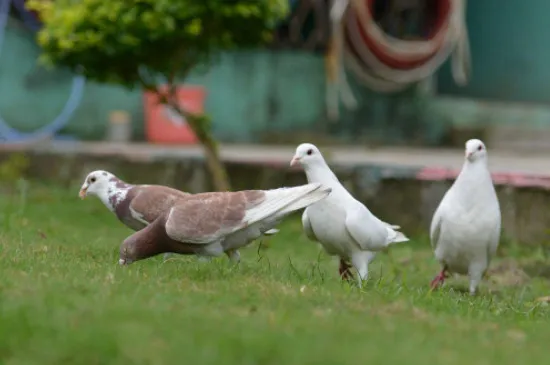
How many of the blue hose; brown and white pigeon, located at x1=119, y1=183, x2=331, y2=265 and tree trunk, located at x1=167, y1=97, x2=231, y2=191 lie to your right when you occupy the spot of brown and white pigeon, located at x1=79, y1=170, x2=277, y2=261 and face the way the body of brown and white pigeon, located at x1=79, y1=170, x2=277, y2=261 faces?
2

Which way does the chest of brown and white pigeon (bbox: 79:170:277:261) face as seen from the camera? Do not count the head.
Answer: to the viewer's left

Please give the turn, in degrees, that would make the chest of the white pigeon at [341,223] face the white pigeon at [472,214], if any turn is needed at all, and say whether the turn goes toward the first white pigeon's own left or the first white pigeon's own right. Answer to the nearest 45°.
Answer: approximately 180°

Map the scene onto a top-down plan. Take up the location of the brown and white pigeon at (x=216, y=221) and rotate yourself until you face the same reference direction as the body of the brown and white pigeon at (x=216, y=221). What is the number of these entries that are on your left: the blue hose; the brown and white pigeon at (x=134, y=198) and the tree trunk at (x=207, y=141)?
0

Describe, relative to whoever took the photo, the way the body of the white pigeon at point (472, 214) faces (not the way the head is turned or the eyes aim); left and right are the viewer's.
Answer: facing the viewer

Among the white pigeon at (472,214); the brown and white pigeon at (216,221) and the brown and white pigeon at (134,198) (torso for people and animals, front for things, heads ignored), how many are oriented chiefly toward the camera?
1

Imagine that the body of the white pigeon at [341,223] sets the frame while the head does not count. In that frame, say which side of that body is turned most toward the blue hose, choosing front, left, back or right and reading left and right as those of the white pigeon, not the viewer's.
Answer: right

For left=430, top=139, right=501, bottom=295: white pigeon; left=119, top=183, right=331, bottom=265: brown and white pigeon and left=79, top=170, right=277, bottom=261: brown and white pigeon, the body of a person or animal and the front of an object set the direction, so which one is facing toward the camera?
the white pigeon

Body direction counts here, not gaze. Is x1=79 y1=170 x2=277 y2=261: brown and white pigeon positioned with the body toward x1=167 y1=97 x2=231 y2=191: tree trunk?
no

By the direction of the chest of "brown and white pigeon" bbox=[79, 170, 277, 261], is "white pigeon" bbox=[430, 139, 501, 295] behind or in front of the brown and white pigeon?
behind

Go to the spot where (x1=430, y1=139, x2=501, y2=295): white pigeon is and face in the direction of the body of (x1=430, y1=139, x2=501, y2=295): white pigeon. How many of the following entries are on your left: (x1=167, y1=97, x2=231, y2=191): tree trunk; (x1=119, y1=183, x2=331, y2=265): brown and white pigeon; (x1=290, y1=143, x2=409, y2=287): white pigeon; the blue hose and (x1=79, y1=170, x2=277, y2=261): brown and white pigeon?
0

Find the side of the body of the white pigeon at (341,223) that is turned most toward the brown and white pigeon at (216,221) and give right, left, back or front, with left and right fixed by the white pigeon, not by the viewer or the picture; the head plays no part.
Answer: front

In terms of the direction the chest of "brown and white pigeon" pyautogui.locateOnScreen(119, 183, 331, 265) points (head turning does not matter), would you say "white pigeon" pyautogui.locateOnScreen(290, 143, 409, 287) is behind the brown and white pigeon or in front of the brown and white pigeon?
behind

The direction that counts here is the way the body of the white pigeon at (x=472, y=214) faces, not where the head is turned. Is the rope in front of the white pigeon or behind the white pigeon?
behind

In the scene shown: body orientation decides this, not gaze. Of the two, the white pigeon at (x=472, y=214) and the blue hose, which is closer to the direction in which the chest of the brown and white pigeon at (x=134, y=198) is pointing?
the blue hose

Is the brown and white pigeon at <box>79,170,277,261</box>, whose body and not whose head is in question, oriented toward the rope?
no

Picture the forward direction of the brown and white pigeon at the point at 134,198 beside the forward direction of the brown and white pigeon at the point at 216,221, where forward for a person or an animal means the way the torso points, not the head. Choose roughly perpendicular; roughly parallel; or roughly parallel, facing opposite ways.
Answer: roughly parallel

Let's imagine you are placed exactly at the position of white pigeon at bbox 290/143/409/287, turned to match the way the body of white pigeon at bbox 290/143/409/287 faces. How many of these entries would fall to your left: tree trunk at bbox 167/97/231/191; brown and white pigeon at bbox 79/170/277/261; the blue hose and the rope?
0

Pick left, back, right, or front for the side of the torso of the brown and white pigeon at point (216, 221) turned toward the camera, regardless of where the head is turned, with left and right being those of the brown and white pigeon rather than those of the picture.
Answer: left

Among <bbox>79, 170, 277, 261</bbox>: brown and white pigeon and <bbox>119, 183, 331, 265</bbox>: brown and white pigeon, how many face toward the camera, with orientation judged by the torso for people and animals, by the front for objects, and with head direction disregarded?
0
